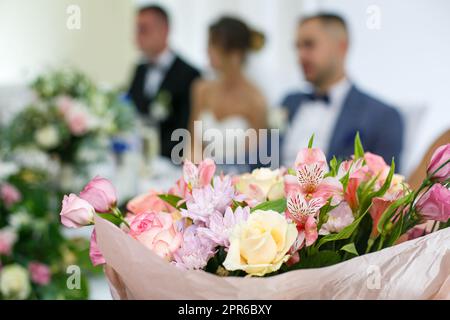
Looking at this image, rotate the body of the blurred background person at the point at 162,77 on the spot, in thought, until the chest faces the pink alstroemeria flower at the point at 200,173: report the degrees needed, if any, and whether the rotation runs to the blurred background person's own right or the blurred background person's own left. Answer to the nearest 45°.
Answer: approximately 45° to the blurred background person's own left

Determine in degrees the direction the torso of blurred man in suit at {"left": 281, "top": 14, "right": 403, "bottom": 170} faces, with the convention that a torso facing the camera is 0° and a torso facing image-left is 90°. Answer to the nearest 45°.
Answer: approximately 45°

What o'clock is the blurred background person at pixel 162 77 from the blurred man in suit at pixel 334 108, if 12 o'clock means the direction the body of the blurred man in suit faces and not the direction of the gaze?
The blurred background person is roughly at 3 o'clock from the blurred man in suit.

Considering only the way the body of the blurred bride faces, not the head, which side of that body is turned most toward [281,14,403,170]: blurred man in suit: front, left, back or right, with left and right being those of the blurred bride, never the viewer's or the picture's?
left

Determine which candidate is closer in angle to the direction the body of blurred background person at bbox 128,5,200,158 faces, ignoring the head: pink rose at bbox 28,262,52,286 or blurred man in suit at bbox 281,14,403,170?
the pink rose

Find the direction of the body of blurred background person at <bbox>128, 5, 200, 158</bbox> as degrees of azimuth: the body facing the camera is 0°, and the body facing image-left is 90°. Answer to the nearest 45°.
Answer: approximately 45°
